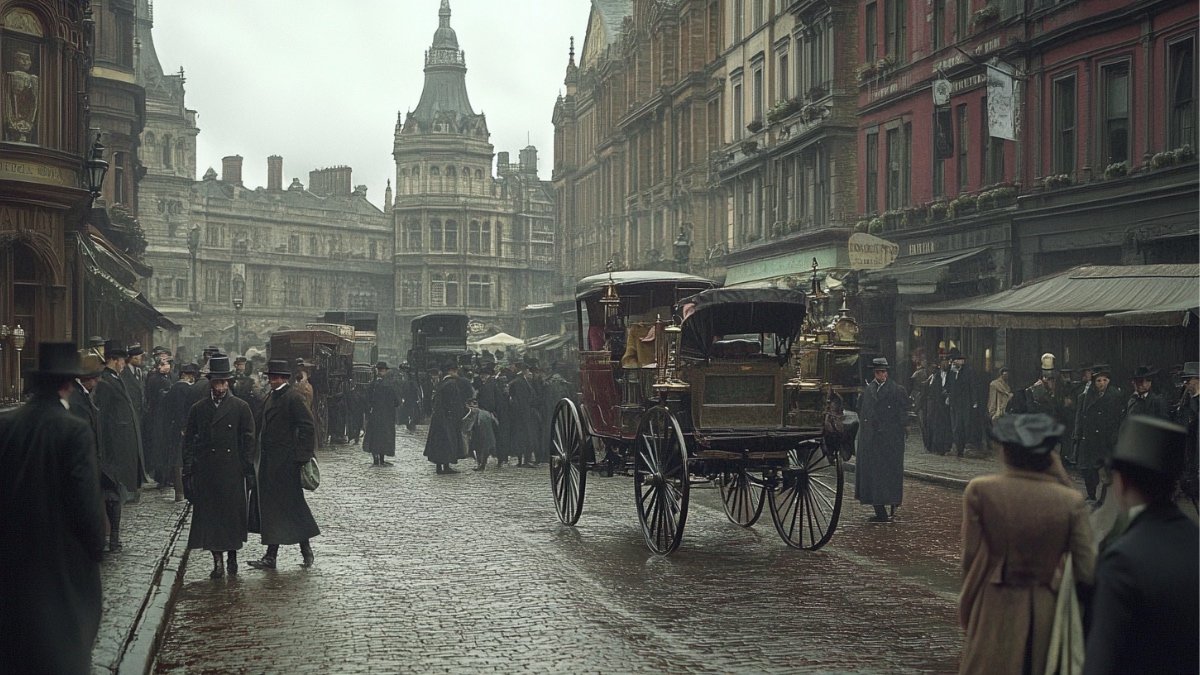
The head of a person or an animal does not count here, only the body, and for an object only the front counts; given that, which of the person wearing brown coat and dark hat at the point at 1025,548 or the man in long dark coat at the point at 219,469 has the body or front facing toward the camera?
the man in long dark coat

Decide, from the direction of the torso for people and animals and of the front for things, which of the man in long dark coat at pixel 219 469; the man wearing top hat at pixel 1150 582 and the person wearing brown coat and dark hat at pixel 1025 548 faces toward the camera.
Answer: the man in long dark coat

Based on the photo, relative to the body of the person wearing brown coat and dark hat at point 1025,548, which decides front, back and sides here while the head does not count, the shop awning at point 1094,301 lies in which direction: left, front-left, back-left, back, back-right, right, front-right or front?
front

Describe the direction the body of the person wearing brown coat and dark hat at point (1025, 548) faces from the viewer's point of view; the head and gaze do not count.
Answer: away from the camera

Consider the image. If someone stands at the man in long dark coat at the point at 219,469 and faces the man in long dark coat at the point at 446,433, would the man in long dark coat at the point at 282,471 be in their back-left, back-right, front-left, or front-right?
front-right

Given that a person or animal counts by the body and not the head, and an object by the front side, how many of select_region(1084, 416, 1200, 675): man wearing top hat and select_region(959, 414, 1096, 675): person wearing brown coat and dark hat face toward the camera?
0

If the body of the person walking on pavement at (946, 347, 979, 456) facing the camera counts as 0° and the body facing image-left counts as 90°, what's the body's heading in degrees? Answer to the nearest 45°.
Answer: approximately 45°

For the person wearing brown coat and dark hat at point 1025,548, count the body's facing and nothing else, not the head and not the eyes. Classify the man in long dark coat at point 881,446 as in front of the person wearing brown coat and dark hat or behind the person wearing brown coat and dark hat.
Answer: in front

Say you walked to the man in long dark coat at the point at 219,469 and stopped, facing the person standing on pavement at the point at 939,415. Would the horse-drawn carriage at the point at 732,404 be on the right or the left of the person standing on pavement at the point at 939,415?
right

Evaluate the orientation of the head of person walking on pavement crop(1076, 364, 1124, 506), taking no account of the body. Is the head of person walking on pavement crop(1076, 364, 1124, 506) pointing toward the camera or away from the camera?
toward the camera

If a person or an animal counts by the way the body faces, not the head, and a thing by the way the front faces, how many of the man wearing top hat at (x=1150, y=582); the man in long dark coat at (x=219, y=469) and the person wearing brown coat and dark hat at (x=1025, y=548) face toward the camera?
1

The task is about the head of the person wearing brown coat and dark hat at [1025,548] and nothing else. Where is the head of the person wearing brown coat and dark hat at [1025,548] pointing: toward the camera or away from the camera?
away from the camera

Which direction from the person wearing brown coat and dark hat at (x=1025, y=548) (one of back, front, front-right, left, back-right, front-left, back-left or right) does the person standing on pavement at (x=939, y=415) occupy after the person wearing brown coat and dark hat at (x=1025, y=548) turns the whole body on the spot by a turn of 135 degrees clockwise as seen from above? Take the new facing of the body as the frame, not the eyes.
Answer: back-left
